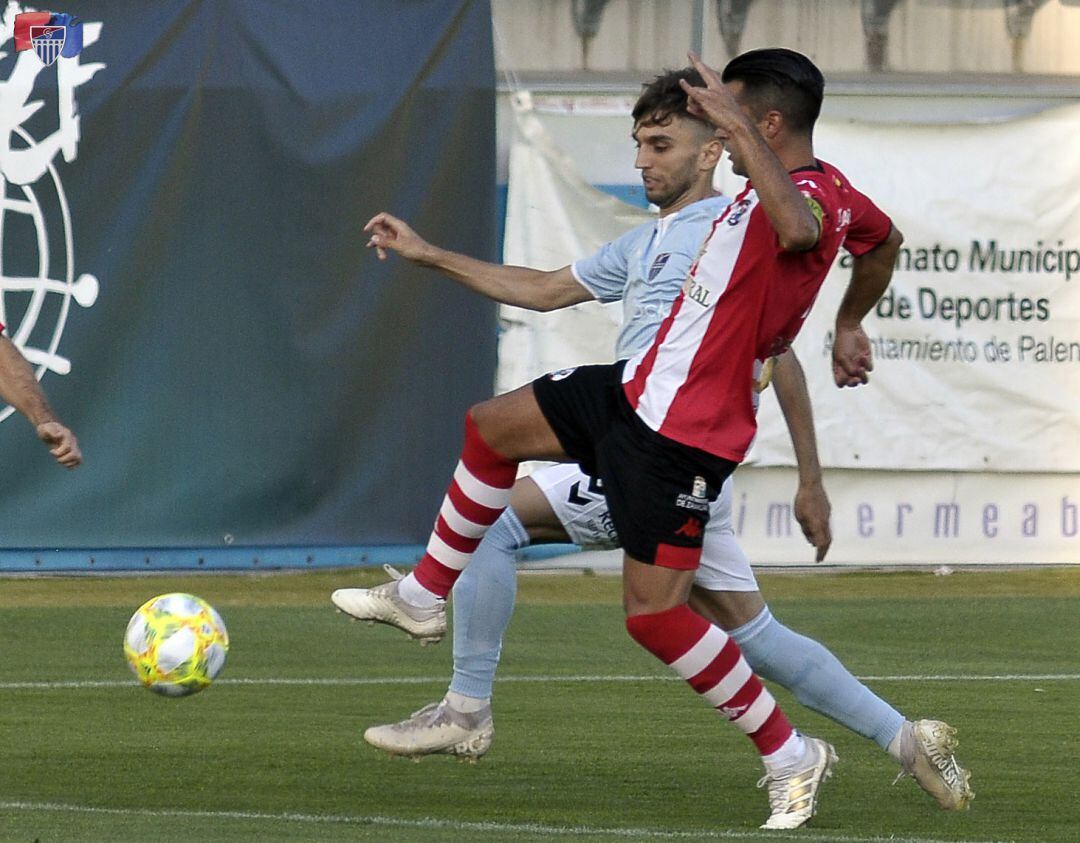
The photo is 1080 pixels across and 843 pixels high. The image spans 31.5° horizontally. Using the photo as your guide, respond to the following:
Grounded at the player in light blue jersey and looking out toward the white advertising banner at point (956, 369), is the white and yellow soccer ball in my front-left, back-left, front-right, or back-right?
back-left

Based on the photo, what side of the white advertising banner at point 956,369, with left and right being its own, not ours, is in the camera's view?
front

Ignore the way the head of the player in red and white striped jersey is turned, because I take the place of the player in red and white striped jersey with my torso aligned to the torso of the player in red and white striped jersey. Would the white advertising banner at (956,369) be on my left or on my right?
on my right

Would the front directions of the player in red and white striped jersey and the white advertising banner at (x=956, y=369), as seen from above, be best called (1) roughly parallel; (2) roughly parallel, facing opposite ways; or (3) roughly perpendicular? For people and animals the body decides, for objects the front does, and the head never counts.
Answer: roughly perpendicular

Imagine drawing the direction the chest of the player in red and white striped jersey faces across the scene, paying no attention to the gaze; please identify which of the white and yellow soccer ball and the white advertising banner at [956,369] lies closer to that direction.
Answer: the white and yellow soccer ball

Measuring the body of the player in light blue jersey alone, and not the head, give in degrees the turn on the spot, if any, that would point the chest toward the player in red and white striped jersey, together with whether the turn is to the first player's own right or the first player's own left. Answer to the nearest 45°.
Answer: approximately 90° to the first player's own left

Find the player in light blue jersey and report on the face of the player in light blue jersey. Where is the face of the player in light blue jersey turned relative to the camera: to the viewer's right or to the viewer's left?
to the viewer's left

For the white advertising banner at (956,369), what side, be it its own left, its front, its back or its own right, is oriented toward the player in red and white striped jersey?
front

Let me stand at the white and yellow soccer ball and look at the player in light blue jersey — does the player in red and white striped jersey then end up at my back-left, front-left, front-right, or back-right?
front-right

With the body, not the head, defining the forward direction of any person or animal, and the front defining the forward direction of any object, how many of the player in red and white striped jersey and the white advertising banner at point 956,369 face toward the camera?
1

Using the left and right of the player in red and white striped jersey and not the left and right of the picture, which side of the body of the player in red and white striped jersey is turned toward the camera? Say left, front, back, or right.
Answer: left

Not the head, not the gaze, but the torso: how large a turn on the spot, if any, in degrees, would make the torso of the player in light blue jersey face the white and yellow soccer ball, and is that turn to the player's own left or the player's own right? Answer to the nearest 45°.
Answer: approximately 45° to the player's own right
